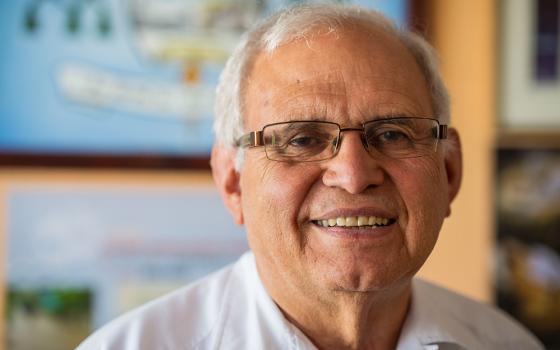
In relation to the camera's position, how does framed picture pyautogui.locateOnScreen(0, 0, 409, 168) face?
facing the viewer

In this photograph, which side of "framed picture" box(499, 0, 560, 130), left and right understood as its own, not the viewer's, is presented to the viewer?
front

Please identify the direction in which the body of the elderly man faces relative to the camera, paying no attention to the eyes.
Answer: toward the camera

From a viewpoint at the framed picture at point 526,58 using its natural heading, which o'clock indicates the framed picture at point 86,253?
the framed picture at point 86,253 is roughly at 2 o'clock from the framed picture at point 526,58.

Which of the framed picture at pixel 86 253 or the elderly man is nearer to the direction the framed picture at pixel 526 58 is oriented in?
the elderly man

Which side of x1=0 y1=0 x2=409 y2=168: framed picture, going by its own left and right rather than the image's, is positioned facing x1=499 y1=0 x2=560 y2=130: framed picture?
left

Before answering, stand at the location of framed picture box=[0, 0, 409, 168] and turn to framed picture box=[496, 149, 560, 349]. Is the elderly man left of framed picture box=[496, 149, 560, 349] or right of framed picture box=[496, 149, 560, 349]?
right

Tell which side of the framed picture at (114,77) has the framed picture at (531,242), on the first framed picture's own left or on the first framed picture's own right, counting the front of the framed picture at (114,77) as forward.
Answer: on the first framed picture's own left

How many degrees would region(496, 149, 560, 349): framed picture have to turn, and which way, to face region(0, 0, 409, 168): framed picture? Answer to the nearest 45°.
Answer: approximately 45° to its right

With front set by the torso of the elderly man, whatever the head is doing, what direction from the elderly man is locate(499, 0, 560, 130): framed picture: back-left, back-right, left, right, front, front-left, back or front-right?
back-left

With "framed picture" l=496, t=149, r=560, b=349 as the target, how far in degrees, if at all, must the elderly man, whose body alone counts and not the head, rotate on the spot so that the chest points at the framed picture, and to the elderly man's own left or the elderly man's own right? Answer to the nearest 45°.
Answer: approximately 135° to the elderly man's own left
